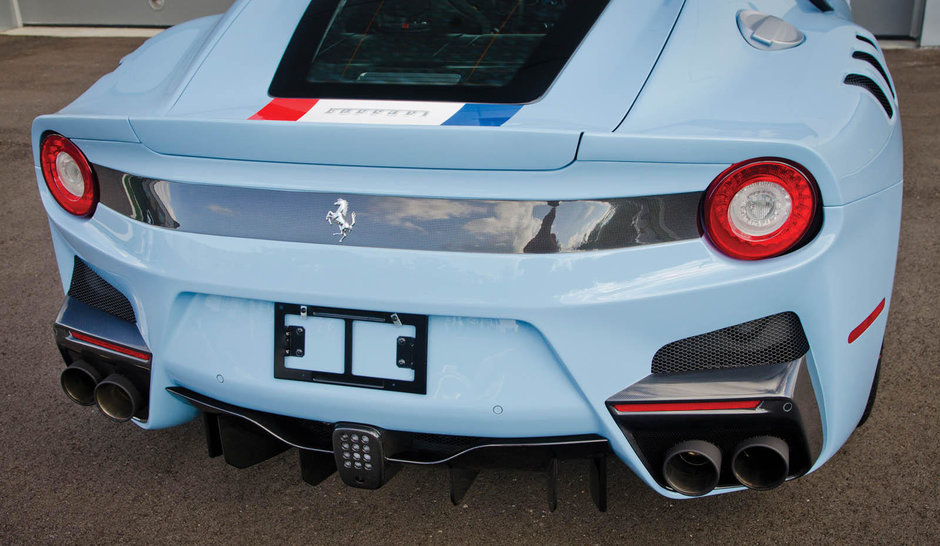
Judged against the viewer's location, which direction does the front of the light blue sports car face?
facing away from the viewer and to the right of the viewer
